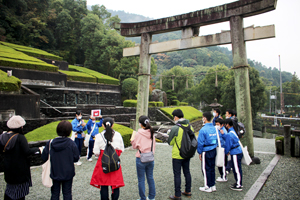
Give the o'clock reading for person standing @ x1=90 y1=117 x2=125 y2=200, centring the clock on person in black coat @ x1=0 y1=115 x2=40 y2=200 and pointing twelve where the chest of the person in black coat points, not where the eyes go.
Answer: The person standing is roughly at 2 o'clock from the person in black coat.

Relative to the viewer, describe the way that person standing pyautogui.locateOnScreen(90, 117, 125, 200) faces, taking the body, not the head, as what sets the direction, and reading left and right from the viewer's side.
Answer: facing away from the viewer

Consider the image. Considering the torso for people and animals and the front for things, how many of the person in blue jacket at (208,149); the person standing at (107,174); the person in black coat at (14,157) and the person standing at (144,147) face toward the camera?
0

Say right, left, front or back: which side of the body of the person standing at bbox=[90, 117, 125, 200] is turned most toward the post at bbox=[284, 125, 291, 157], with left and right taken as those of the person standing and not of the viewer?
right

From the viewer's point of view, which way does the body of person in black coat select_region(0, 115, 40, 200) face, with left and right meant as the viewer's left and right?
facing away from the viewer and to the right of the viewer

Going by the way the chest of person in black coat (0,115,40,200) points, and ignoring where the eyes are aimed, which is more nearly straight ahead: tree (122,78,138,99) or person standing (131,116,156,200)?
the tree

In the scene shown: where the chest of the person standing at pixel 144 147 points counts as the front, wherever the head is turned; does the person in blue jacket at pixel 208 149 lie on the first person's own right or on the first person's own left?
on the first person's own right

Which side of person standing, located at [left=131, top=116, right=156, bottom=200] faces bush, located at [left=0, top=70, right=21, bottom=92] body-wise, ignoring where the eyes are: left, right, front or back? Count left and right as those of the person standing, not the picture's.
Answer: front

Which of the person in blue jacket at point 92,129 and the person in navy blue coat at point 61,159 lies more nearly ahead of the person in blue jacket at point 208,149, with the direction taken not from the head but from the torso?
the person in blue jacket

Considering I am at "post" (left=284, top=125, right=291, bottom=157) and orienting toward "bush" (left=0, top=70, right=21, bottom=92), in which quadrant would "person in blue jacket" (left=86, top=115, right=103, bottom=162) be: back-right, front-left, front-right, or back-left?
front-left

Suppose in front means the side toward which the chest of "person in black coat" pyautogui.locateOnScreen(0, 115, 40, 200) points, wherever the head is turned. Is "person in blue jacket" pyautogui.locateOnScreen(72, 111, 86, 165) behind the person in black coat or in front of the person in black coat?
in front

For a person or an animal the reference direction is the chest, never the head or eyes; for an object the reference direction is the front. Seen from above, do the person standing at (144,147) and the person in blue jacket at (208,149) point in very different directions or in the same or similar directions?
same or similar directions

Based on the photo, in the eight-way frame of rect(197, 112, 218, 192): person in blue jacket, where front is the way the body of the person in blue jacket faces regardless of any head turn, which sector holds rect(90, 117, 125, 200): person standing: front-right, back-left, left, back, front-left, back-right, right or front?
left

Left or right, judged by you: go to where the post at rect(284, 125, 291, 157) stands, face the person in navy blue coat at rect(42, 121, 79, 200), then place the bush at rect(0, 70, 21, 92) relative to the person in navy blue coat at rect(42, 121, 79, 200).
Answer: right

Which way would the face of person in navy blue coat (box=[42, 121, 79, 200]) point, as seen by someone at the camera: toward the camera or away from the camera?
away from the camera
